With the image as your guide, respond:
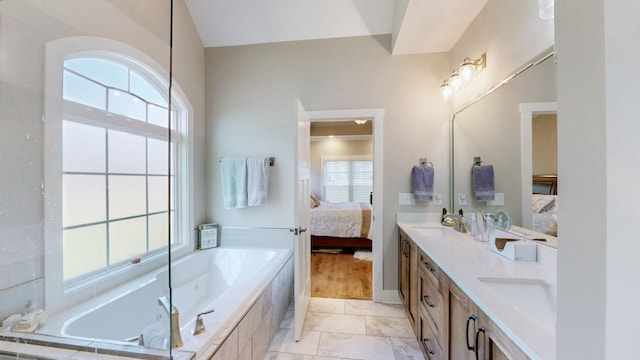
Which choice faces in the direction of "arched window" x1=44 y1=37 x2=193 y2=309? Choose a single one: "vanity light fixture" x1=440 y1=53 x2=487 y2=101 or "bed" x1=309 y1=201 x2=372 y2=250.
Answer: the vanity light fixture

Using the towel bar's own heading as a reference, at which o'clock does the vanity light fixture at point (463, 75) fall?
The vanity light fixture is roughly at 10 o'clock from the towel bar.

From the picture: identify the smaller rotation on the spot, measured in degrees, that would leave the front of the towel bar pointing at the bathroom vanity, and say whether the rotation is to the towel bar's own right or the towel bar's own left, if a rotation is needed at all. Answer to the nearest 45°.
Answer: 0° — it already faces it

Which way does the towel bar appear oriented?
toward the camera

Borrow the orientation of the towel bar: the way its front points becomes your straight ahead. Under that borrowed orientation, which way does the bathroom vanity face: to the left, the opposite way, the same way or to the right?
to the right

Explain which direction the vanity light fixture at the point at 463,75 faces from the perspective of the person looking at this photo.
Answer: facing the viewer and to the left of the viewer

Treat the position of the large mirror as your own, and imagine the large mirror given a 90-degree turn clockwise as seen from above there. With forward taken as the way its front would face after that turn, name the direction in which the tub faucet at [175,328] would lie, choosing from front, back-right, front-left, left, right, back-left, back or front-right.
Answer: left

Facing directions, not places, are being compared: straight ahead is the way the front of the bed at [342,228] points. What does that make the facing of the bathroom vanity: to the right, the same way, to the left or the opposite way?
the opposite way

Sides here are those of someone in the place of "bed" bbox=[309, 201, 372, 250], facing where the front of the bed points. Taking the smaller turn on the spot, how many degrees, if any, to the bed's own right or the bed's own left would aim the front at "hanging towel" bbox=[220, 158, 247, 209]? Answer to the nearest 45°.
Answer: approximately 135° to the bed's own right

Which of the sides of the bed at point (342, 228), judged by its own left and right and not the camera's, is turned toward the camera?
right

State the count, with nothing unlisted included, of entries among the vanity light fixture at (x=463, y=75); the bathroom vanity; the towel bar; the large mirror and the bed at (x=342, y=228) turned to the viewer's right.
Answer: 1

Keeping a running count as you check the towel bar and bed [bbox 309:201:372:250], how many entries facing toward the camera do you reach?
1

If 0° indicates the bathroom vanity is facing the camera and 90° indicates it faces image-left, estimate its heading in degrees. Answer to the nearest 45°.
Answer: approximately 45°

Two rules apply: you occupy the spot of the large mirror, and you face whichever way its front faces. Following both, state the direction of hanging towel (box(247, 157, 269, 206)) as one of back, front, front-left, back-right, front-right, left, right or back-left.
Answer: front-right

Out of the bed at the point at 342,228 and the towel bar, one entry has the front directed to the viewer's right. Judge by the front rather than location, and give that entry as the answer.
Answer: the bed
